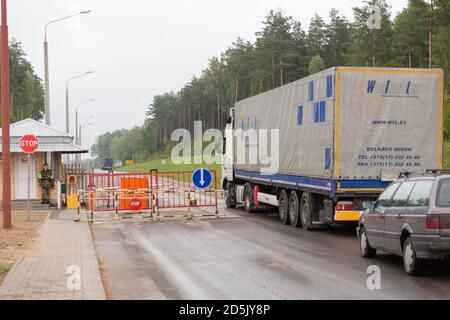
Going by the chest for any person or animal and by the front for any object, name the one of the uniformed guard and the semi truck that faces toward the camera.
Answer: the uniformed guard

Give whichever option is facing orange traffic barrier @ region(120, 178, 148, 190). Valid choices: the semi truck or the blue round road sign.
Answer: the semi truck

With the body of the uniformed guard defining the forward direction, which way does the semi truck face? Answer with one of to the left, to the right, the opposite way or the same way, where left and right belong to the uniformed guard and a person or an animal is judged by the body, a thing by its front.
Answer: the opposite way

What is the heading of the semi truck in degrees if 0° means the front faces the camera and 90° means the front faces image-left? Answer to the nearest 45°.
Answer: approximately 135°

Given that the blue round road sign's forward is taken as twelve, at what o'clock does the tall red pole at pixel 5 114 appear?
The tall red pole is roughly at 2 o'clock from the blue round road sign.

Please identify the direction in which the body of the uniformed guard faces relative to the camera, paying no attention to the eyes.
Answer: toward the camera

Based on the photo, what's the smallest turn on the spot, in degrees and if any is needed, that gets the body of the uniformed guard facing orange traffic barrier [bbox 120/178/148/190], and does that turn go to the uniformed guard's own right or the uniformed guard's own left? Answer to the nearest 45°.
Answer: approximately 45° to the uniformed guard's own left

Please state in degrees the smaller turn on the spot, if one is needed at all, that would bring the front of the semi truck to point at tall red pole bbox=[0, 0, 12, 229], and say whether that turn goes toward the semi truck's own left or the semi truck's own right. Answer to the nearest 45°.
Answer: approximately 45° to the semi truck's own left

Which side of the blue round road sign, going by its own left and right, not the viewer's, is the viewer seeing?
front

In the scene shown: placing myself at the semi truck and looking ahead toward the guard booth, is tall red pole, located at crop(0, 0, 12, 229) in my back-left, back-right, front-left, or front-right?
front-left

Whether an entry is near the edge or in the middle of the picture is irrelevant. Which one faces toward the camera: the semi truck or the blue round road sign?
the blue round road sign

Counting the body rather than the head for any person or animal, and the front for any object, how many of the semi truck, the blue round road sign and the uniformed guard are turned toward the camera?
2

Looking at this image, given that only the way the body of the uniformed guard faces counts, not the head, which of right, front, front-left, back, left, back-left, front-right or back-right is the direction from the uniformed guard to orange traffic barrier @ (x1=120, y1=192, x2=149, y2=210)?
front-left

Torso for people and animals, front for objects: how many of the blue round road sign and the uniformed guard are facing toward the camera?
2
